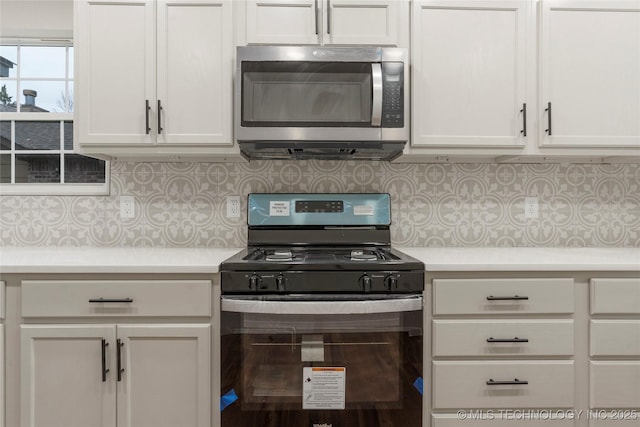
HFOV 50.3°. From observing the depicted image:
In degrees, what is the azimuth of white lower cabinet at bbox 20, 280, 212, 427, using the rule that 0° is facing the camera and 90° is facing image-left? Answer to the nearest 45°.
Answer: approximately 0°

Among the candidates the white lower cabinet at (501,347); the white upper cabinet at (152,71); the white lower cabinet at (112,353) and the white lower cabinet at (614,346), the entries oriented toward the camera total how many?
4

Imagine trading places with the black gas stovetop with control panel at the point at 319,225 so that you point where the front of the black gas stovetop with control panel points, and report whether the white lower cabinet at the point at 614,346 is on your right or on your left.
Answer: on your left

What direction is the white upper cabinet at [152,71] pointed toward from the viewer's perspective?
toward the camera

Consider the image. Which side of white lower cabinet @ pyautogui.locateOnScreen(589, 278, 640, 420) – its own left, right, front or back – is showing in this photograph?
front

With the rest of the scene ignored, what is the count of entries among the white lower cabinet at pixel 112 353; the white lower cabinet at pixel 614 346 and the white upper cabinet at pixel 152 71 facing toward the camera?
3

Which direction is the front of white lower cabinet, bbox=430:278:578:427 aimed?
toward the camera

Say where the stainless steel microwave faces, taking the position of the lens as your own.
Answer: facing the viewer

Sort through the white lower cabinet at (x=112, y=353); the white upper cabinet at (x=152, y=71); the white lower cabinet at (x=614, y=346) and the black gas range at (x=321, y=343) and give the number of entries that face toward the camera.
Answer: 4

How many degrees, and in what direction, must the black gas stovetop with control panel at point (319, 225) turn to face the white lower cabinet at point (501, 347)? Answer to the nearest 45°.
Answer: approximately 45° to its left
